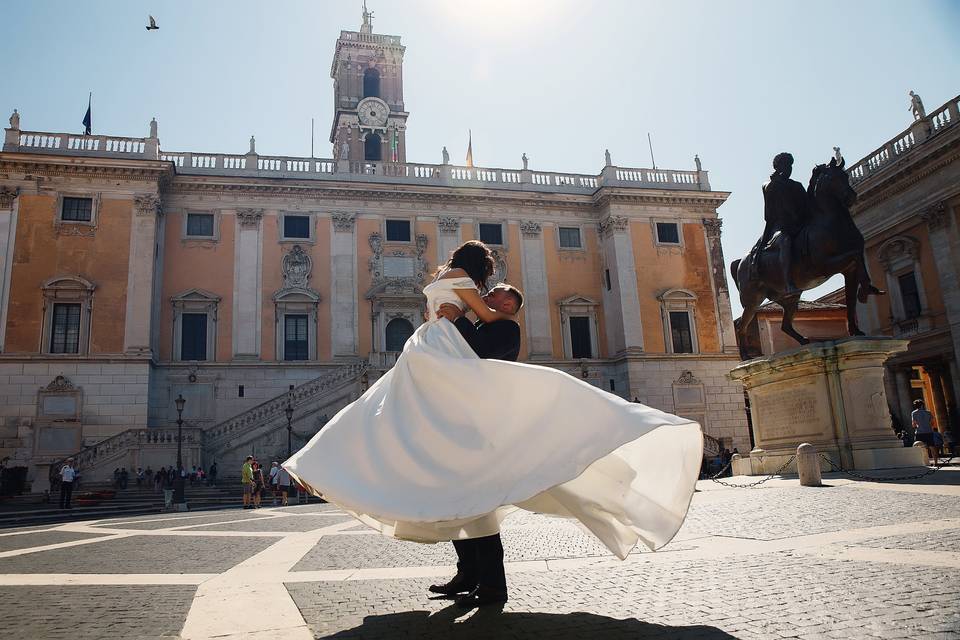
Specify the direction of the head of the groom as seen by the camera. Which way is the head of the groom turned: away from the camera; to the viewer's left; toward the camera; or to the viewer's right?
to the viewer's left

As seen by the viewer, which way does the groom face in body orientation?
to the viewer's left

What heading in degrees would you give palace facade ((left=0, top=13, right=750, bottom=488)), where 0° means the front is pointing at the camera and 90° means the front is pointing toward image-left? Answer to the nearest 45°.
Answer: approximately 0°

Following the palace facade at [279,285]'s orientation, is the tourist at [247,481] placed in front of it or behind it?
in front

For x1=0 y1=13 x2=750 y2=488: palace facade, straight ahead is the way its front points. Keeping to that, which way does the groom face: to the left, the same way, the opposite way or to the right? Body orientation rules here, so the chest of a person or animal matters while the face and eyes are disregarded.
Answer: to the right

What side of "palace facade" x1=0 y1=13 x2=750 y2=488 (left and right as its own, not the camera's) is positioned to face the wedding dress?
front

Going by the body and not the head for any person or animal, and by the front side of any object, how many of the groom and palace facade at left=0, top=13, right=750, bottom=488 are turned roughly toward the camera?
1

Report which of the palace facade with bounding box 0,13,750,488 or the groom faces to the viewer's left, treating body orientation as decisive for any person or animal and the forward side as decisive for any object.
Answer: the groom

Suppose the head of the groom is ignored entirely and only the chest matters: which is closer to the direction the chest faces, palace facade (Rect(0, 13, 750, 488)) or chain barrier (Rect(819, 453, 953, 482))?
the palace facade

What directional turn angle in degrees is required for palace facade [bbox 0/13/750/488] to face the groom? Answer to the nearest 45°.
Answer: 0° — it already faces them

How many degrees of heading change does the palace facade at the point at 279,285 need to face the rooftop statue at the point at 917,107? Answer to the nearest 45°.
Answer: approximately 90° to its left

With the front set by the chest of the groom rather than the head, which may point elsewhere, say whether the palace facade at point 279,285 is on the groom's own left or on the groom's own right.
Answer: on the groom's own right

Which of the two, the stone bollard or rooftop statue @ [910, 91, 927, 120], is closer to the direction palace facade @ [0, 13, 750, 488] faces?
the stone bollard
